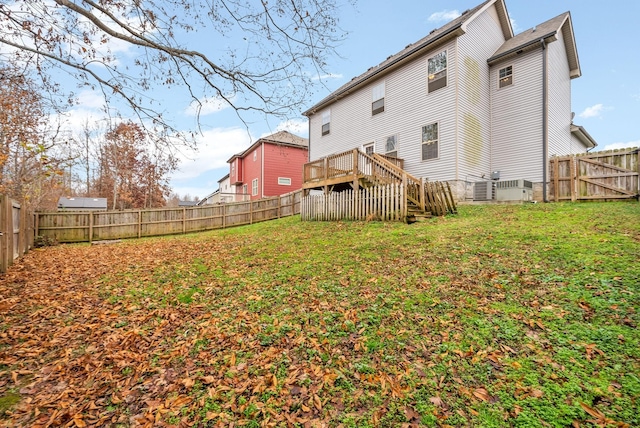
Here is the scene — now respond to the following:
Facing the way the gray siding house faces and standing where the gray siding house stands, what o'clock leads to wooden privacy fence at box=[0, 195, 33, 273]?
The wooden privacy fence is roughly at 6 o'clock from the gray siding house.

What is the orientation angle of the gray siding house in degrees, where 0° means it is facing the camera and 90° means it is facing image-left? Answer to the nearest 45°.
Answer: approximately 225°

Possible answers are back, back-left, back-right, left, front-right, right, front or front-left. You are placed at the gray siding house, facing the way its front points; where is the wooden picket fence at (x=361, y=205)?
back

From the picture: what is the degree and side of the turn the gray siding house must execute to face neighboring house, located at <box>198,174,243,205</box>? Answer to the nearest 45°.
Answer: approximately 90° to its left

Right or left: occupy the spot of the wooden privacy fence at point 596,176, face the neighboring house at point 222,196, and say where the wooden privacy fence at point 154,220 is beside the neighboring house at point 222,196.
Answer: left

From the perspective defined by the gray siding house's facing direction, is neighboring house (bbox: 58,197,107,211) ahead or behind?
behind

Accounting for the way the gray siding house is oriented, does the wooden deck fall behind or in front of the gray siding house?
behind
